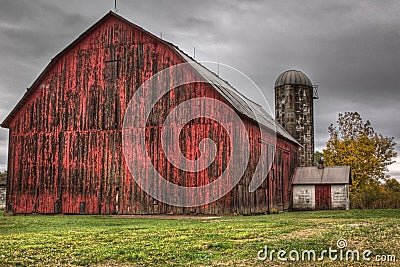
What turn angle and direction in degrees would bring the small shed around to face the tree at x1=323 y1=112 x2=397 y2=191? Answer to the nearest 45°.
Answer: approximately 180°

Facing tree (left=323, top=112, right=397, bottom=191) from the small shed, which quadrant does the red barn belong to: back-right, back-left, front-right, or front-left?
back-left

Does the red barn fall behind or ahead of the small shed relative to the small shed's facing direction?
ahead

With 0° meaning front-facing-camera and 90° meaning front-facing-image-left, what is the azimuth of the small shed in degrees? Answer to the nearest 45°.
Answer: approximately 0°

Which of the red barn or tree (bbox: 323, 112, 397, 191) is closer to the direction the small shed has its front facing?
the red barn
